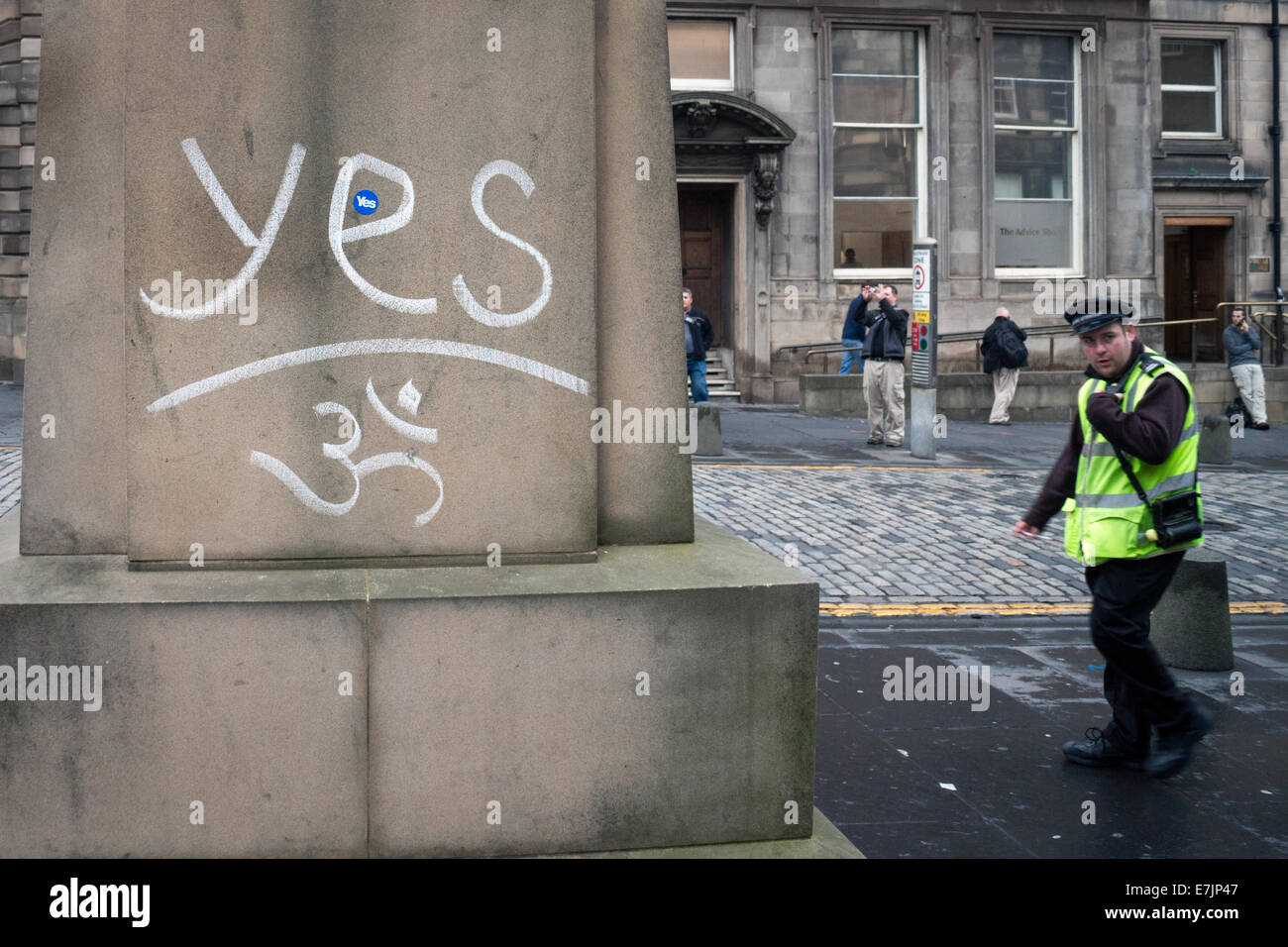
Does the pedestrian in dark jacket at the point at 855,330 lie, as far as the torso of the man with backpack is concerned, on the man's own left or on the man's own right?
on the man's own left

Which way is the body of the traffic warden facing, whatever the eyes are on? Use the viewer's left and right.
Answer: facing the viewer and to the left of the viewer

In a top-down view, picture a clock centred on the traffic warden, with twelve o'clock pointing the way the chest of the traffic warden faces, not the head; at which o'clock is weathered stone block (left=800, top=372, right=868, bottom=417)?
The weathered stone block is roughly at 4 o'clock from the traffic warden.

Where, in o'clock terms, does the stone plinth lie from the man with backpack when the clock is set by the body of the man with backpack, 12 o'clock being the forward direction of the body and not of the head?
The stone plinth is roughly at 6 o'clock from the man with backpack.

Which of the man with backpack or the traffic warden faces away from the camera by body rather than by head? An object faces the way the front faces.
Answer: the man with backpack

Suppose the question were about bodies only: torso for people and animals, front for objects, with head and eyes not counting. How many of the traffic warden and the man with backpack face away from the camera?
1

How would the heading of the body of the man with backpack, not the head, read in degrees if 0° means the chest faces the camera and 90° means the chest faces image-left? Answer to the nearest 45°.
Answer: approximately 180°

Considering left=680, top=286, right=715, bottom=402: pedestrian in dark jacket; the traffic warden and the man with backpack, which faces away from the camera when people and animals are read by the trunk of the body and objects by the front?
the man with backpack

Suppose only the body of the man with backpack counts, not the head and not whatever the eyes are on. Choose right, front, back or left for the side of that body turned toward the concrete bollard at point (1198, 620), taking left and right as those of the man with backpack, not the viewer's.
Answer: back

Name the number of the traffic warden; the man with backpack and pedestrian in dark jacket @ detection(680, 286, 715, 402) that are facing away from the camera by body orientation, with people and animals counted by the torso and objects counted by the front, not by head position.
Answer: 1

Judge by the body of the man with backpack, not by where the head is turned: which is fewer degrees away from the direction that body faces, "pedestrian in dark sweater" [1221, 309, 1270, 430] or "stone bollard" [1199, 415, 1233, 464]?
the pedestrian in dark sweater

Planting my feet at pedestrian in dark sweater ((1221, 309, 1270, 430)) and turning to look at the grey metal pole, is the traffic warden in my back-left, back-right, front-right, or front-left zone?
front-left

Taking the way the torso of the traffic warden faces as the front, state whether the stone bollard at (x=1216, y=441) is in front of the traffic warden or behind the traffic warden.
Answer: behind
